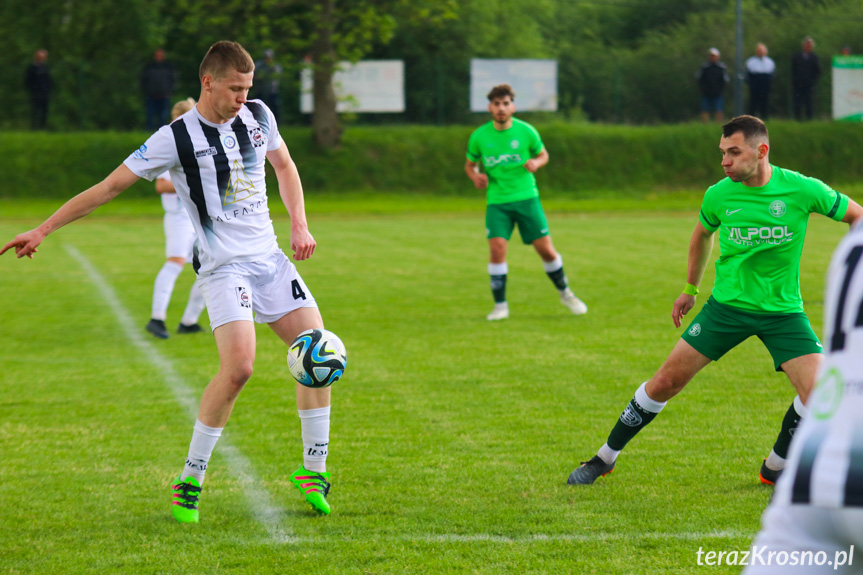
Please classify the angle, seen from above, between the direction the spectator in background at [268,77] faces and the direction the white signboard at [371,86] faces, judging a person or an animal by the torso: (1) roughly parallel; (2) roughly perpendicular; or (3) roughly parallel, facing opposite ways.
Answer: roughly parallel

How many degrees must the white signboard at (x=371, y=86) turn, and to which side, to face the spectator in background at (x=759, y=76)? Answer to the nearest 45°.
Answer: approximately 90° to its left

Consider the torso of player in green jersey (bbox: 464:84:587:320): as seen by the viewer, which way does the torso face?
toward the camera

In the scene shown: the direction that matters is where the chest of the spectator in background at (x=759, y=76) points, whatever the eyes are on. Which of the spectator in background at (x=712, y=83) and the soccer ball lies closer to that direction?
the soccer ball

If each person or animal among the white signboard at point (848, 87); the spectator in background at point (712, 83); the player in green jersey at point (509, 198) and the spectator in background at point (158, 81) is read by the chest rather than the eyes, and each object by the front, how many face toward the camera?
4

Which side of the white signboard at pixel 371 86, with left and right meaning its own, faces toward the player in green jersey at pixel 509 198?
front

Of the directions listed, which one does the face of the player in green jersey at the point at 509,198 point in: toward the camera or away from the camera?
toward the camera

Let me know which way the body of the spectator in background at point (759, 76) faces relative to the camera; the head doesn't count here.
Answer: toward the camera

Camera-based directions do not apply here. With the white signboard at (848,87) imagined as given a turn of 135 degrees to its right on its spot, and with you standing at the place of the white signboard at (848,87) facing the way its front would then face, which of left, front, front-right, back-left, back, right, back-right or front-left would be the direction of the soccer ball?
back-left

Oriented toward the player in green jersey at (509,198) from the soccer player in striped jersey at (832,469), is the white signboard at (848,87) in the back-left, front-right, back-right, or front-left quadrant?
front-right

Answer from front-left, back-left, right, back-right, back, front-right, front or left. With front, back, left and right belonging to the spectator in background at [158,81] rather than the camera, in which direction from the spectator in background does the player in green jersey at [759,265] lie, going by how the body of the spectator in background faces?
front

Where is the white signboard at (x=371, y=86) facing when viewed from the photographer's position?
facing the viewer

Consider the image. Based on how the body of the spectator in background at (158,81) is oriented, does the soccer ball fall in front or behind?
in front

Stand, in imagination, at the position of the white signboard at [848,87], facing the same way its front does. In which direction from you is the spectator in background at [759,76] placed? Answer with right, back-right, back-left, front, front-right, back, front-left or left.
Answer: front-right

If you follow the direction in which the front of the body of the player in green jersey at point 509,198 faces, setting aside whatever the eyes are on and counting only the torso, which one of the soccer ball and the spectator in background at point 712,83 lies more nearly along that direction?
the soccer ball

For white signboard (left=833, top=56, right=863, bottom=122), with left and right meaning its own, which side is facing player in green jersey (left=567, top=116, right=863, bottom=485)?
front

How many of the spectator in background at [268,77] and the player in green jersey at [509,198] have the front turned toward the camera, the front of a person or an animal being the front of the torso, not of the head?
2

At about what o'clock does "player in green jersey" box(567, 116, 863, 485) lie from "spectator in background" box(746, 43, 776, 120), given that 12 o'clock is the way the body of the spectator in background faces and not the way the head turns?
The player in green jersey is roughly at 12 o'clock from the spectator in background.
